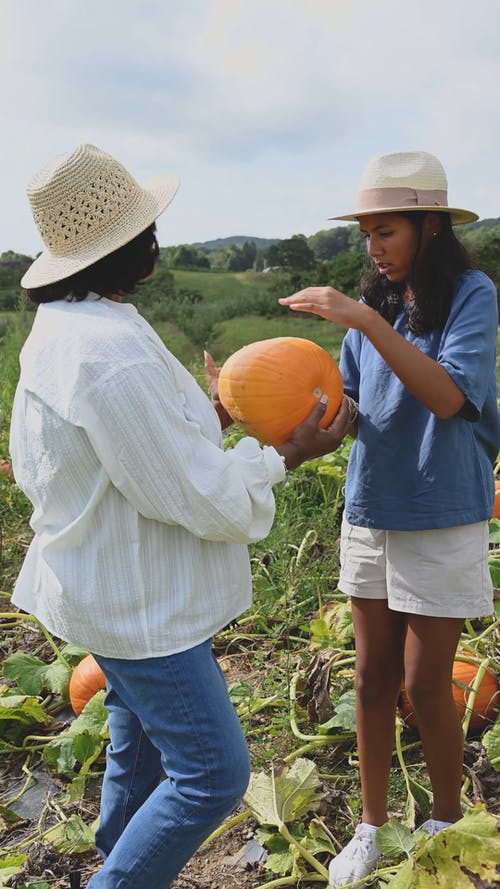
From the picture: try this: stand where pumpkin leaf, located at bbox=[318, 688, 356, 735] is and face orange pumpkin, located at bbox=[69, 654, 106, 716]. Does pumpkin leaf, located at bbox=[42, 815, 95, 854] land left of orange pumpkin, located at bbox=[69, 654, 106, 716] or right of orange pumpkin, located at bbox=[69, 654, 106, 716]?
left

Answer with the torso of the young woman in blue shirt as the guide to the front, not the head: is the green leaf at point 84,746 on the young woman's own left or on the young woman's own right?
on the young woman's own right

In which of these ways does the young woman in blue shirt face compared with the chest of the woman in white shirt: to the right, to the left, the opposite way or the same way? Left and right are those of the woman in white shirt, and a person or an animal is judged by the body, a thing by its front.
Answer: the opposite way

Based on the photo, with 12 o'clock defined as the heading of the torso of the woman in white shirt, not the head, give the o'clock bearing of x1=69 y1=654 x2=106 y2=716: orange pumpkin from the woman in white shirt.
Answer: The orange pumpkin is roughly at 10 o'clock from the woman in white shirt.

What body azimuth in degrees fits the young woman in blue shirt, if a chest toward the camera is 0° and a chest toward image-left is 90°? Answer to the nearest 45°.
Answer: approximately 45°

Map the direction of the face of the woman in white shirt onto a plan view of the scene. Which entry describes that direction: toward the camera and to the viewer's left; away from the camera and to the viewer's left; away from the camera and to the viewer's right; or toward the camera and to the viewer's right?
away from the camera and to the viewer's right

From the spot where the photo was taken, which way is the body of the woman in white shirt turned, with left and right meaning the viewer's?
facing away from the viewer and to the right of the viewer
